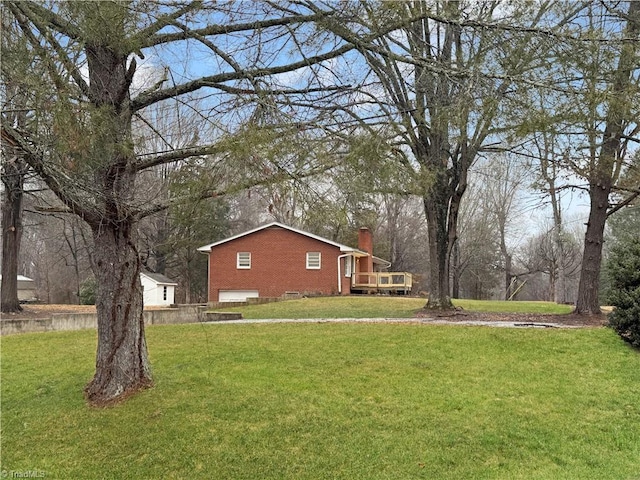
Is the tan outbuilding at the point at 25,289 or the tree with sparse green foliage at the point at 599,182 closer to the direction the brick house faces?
the tree with sparse green foliage

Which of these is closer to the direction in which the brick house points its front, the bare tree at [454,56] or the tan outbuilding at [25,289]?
the bare tree

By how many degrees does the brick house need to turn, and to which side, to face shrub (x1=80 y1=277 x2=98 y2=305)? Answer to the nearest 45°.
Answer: approximately 180°

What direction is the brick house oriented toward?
to the viewer's right

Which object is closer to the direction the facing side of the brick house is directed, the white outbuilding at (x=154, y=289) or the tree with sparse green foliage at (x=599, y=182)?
the tree with sparse green foliage

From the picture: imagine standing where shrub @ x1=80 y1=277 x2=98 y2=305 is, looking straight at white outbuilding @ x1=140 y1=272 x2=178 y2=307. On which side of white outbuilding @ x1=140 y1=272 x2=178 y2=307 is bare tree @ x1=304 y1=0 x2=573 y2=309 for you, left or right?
right

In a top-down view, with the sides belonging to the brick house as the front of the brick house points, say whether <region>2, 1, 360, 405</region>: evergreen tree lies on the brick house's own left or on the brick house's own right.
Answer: on the brick house's own right
